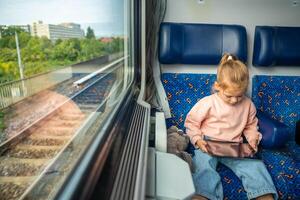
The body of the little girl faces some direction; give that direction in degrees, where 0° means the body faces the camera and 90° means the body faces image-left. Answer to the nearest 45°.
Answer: approximately 0°

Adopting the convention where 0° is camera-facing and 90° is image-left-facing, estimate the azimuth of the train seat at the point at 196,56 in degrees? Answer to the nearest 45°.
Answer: approximately 0°
